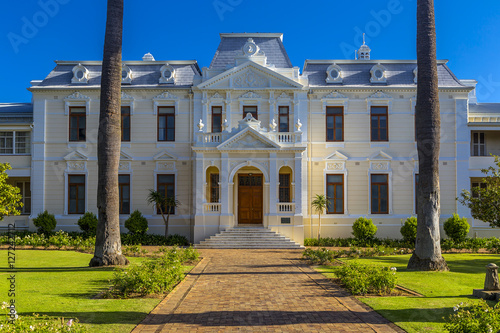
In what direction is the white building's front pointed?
toward the camera

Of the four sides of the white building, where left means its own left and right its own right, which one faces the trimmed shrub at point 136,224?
right

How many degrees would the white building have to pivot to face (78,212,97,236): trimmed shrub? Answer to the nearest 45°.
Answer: approximately 90° to its right

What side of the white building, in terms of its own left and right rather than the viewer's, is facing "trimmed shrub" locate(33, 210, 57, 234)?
right

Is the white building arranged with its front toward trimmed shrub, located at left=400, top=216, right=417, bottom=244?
no

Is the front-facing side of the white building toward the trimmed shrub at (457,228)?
no
